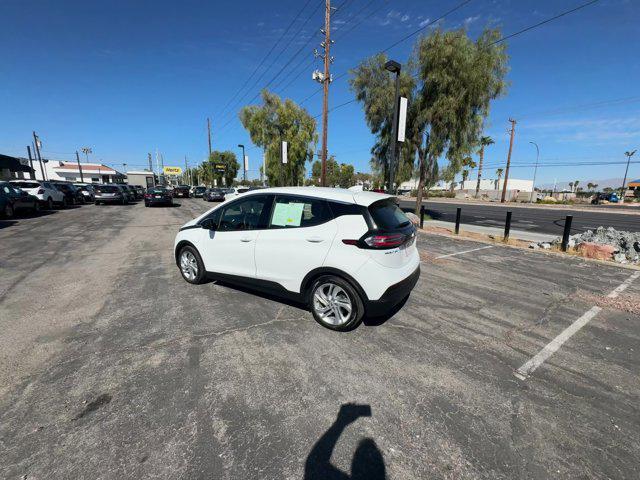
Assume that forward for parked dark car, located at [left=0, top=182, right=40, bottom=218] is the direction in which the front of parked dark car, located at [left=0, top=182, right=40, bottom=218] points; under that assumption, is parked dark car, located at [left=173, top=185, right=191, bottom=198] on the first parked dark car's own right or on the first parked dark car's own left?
on the first parked dark car's own left

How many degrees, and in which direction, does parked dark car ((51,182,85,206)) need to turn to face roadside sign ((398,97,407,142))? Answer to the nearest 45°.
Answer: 0° — it already faces it

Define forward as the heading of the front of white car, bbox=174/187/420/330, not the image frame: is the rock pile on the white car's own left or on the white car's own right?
on the white car's own right

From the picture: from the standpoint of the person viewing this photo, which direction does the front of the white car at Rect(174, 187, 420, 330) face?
facing away from the viewer and to the left of the viewer

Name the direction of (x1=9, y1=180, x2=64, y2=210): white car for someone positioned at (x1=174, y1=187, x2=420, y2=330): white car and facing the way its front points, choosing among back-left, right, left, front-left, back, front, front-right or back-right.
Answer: front

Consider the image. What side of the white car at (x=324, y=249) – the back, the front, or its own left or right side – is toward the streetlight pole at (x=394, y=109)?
right

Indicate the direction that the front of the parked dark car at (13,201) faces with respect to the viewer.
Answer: facing the viewer and to the right of the viewer

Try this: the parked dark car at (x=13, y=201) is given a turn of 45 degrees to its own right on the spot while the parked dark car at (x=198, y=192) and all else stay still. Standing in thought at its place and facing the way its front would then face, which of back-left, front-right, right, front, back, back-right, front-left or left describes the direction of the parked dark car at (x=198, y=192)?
back-left

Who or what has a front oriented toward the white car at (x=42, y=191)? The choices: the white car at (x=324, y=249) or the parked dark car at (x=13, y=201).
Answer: the white car at (x=324, y=249)

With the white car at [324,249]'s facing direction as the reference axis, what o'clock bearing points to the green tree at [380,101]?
The green tree is roughly at 2 o'clock from the white car.

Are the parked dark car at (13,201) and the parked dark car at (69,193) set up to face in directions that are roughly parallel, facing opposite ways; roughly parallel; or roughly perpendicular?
roughly parallel

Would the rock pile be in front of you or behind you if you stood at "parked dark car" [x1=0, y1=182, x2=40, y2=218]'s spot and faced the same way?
in front

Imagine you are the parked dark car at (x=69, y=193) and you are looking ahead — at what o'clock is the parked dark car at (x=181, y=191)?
the parked dark car at (x=181, y=191) is roughly at 1 o'clock from the parked dark car at (x=69, y=193).

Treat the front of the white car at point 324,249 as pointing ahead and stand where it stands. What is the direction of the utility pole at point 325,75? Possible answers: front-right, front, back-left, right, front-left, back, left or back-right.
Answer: front-right
